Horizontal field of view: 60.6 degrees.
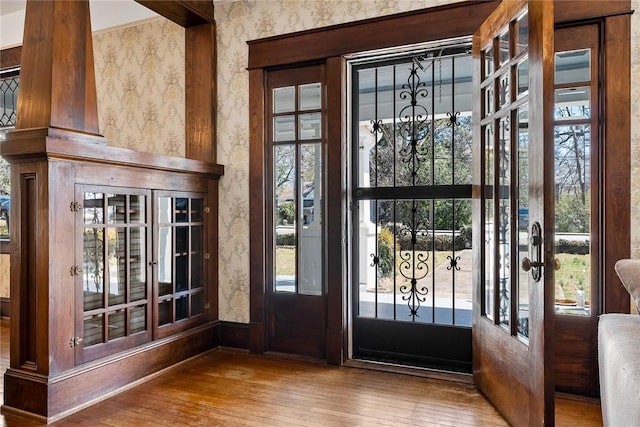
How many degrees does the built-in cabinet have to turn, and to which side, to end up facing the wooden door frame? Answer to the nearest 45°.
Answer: approximately 45° to its left

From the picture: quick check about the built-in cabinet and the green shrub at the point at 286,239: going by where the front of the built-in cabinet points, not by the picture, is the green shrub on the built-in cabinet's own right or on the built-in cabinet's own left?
on the built-in cabinet's own left

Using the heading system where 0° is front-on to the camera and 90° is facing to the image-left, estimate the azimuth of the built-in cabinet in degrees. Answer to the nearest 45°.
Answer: approximately 315°

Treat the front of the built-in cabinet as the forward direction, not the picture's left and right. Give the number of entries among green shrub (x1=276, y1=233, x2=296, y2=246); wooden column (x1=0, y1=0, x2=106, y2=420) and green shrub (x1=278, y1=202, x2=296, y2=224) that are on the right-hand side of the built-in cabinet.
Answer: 1

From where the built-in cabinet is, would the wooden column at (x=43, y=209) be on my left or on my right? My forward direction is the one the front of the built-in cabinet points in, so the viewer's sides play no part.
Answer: on my right

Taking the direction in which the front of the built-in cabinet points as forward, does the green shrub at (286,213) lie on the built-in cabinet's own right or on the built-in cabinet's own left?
on the built-in cabinet's own left

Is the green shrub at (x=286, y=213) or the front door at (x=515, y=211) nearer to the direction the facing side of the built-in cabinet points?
the front door

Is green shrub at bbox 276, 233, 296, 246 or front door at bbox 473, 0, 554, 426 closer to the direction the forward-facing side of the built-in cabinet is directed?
the front door
